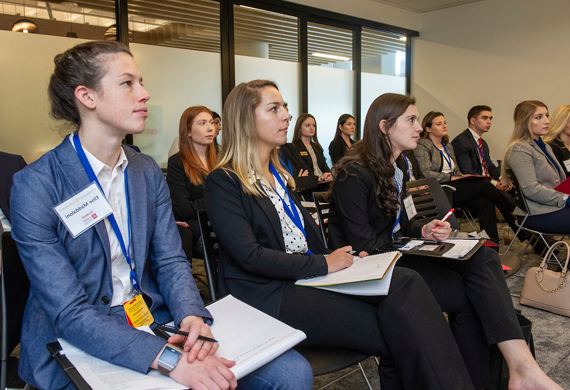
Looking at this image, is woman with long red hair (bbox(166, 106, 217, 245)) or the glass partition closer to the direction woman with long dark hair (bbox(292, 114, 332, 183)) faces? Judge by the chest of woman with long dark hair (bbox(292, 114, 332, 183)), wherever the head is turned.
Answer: the woman with long red hair

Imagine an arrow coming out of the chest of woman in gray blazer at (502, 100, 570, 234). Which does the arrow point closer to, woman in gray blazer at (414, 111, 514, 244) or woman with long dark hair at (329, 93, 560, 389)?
the woman with long dark hair

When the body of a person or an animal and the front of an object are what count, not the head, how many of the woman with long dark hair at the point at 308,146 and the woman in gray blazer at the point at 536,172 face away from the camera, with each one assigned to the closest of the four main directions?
0
